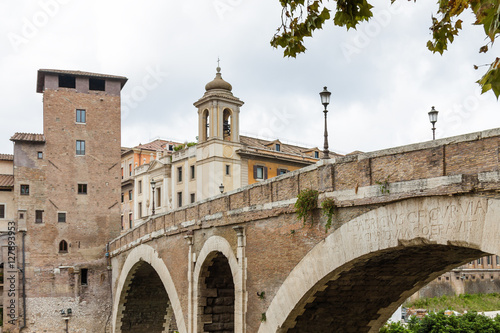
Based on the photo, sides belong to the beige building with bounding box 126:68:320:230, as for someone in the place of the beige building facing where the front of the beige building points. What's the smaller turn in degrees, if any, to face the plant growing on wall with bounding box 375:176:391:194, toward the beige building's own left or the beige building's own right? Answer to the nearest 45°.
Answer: approximately 45° to the beige building's own left

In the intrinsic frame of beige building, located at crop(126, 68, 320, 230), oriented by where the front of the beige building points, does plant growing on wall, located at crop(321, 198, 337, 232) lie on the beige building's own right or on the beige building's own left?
on the beige building's own left

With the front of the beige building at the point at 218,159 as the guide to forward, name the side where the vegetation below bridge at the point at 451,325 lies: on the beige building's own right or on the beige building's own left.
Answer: on the beige building's own left

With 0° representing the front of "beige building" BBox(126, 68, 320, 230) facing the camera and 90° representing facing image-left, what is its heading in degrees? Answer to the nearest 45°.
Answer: approximately 45°
